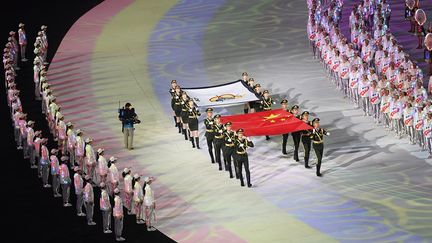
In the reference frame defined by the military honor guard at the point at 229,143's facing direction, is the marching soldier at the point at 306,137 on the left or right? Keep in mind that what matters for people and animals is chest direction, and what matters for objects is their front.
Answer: on their left

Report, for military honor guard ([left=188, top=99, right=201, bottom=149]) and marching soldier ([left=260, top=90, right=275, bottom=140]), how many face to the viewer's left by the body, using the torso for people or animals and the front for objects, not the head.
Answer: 0

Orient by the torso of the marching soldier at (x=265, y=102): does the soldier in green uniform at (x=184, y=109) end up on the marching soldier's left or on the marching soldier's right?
on the marching soldier's right
